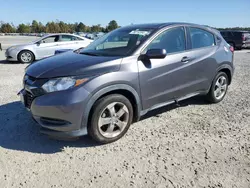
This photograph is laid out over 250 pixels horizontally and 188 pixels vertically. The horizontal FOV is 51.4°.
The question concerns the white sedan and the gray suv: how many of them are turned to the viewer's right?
0

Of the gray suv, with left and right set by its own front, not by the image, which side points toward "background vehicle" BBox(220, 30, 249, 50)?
back

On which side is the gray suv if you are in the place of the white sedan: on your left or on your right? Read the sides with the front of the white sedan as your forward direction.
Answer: on your left

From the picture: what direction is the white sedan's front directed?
to the viewer's left

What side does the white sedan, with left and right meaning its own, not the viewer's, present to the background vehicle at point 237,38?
back

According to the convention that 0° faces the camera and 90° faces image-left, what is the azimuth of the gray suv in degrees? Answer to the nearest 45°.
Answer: approximately 45°
